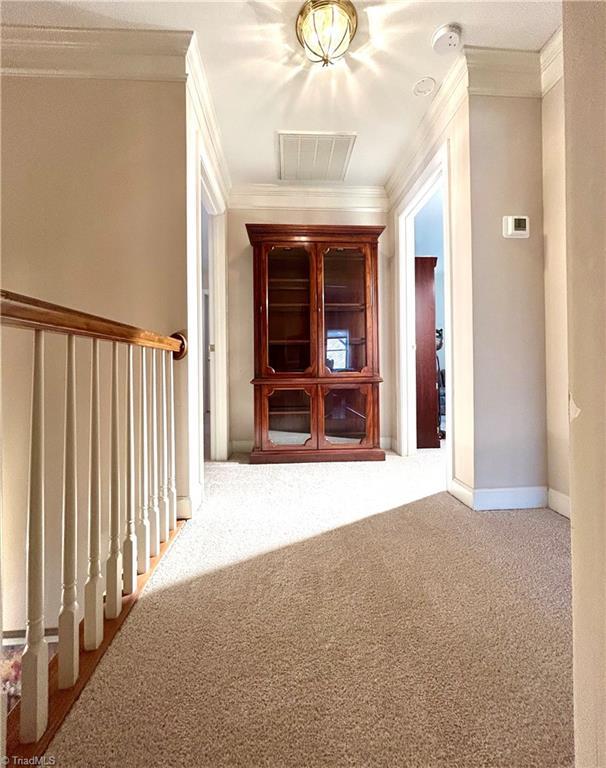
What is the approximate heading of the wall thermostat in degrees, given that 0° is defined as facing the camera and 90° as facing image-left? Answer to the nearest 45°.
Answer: approximately 0°

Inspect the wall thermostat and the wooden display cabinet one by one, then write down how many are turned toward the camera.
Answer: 2

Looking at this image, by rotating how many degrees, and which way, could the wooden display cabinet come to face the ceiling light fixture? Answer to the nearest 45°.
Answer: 0° — it already faces it

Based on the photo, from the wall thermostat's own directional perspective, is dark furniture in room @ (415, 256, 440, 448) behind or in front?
behind

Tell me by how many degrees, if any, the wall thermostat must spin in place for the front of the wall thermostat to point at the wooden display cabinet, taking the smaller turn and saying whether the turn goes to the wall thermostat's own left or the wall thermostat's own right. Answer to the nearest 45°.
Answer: approximately 135° to the wall thermostat's own right

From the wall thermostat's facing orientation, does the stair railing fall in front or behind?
in front

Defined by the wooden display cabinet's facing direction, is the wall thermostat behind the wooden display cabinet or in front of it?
in front
